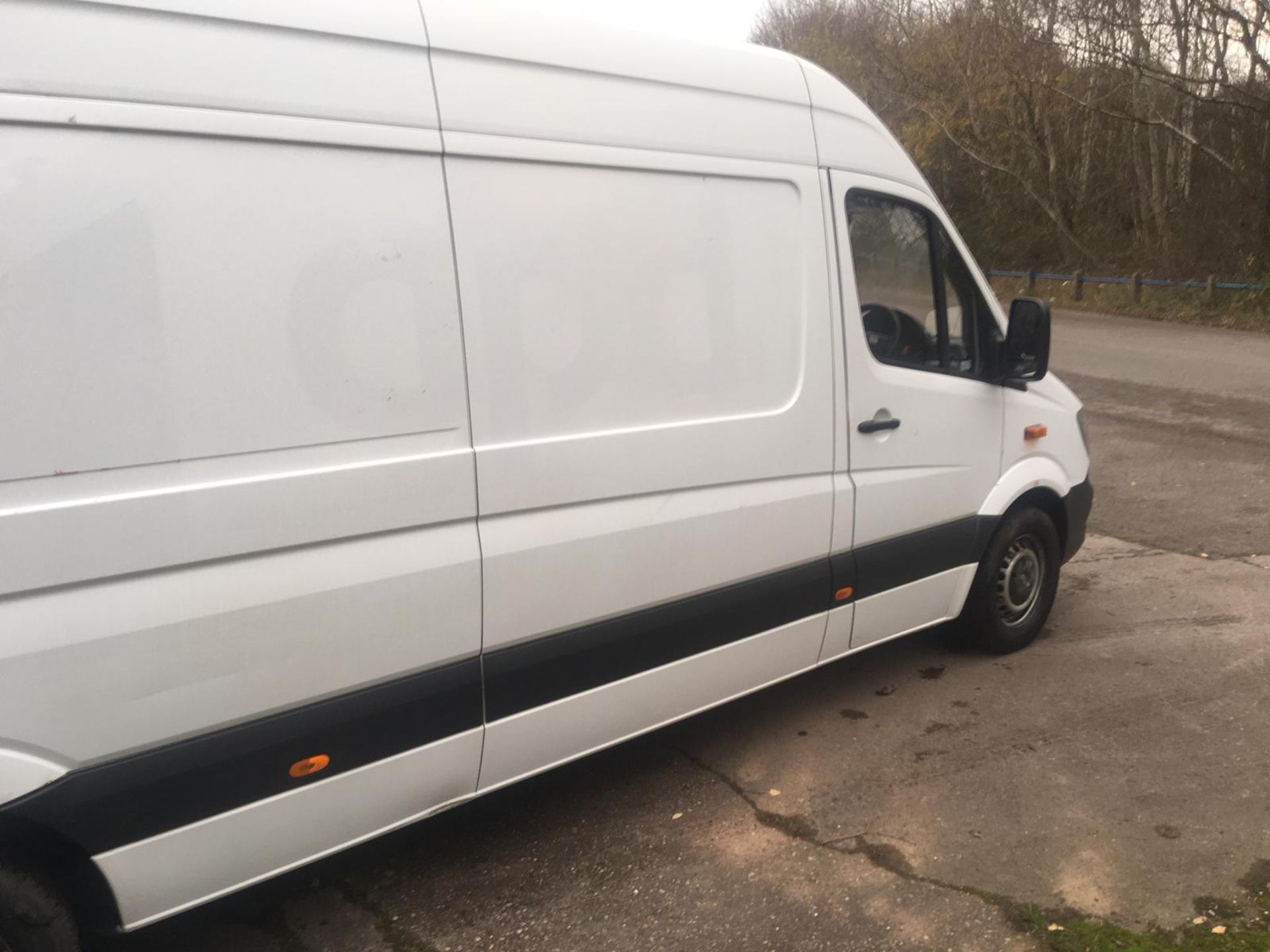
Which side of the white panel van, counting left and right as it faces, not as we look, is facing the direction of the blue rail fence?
front

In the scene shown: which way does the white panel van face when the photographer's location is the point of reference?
facing away from the viewer and to the right of the viewer
